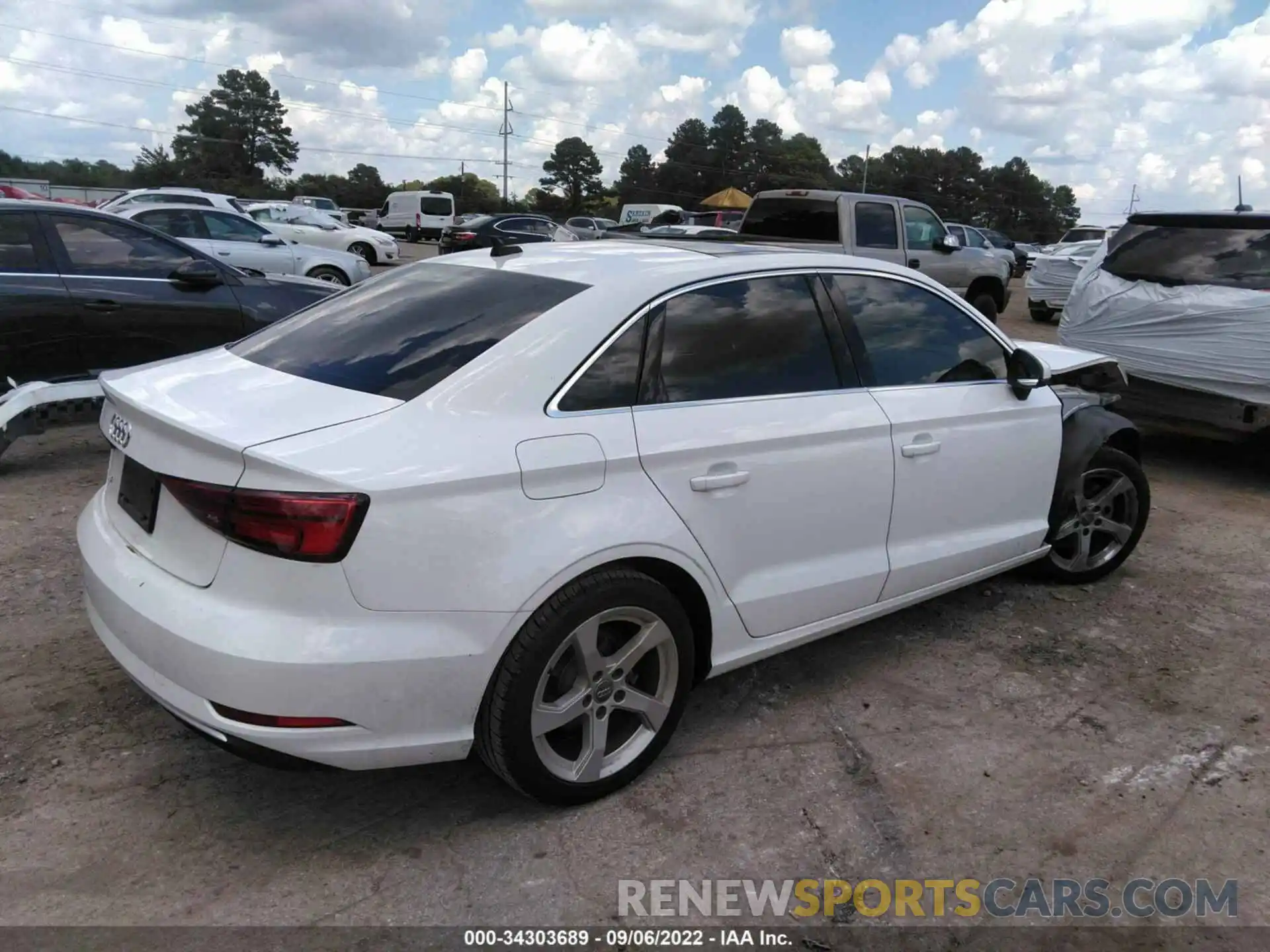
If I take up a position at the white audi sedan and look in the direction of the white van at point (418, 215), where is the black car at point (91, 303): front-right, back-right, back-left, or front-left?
front-left

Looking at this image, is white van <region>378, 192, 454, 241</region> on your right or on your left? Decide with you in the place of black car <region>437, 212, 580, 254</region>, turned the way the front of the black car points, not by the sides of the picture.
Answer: on your left

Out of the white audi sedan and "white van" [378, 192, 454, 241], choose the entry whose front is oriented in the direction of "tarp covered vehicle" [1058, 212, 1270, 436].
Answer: the white audi sedan

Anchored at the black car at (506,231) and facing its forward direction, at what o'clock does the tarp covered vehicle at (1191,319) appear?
The tarp covered vehicle is roughly at 4 o'clock from the black car.

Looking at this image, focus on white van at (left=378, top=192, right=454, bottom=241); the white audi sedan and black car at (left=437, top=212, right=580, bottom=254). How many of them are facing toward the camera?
0

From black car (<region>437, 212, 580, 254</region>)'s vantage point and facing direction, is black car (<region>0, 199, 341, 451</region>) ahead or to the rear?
to the rear

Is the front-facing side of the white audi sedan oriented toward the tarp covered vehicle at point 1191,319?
yes

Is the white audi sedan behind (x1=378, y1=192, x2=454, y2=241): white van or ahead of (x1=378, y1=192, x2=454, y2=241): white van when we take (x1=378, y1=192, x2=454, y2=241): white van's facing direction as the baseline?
behind

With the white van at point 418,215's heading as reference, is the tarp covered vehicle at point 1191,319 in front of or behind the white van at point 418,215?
behind

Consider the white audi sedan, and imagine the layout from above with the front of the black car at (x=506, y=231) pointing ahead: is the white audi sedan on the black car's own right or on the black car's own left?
on the black car's own right

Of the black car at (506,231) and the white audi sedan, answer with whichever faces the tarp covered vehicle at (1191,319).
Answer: the white audi sedan

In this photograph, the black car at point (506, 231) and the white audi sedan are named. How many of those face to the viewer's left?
0

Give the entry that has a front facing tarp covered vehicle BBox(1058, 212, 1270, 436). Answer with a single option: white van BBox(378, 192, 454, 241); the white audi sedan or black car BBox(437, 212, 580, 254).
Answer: the white audi sedan

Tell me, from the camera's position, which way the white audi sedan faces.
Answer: facing away from the viewer and to the right of the viewer

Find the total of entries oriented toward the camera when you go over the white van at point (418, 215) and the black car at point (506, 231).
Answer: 0

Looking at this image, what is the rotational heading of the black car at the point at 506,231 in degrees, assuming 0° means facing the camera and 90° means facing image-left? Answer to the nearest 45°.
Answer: approximately 225°

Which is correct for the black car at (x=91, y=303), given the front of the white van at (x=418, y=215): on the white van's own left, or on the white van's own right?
on the white van's own left

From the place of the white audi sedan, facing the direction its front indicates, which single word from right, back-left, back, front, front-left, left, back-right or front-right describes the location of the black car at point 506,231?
front-left
